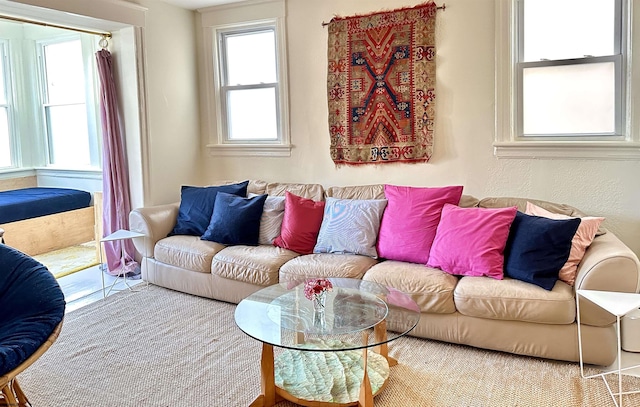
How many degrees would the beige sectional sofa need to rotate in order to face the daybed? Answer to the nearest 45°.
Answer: approximately 90° to its right

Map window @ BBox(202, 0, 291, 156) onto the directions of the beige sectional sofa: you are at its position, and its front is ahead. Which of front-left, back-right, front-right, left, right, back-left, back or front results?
right

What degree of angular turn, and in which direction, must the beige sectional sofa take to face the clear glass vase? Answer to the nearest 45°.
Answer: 0° — it already faces it

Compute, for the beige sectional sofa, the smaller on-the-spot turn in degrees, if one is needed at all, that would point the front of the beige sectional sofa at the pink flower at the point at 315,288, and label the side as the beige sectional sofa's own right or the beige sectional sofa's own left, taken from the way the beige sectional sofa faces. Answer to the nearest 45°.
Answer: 0° — it already faces it

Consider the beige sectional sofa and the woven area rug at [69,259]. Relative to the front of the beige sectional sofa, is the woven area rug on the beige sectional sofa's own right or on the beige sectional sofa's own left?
on the beige sectional sofa's own right

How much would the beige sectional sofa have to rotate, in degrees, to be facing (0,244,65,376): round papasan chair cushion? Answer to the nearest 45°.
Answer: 0° — it already faces it

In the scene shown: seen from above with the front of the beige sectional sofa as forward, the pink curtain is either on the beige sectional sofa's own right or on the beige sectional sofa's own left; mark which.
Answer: on the beige sectional sofa's own right

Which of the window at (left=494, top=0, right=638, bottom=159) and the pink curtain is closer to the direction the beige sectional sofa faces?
the pink curtain

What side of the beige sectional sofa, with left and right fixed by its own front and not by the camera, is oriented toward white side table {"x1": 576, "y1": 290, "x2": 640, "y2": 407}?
left

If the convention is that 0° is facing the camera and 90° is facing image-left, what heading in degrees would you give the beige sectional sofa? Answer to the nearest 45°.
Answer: approximately 45°
